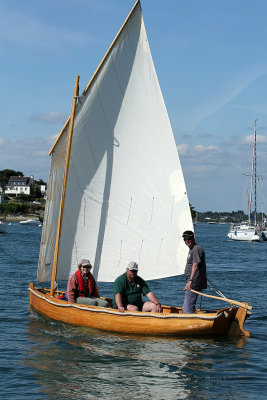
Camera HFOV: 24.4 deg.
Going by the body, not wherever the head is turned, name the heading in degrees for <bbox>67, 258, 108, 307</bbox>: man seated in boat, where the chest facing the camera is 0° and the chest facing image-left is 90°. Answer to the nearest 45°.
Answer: approximately 315°

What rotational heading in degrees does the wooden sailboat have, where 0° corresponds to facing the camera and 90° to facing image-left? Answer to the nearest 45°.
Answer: approximately 135°
